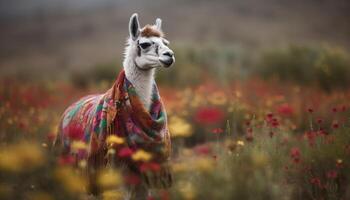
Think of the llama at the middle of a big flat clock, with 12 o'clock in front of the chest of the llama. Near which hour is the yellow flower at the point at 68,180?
The yellow flower is roughly at 2 o'clock from the llama.

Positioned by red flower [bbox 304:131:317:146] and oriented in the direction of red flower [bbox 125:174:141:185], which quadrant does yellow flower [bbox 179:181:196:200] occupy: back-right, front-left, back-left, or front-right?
front-left

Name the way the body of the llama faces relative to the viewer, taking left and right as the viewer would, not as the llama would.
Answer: facing the viewer and to the right of the viewer

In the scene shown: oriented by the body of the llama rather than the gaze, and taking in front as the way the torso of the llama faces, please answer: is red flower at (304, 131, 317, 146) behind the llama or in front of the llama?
in front

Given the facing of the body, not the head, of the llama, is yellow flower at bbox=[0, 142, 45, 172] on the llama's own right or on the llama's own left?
on the llama's own right
